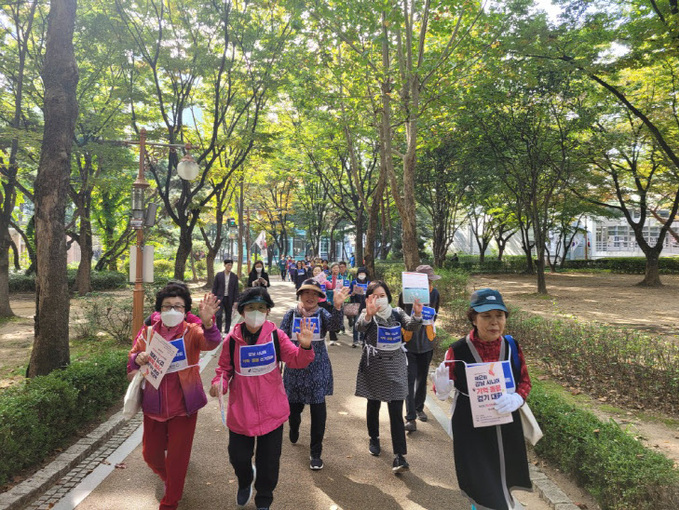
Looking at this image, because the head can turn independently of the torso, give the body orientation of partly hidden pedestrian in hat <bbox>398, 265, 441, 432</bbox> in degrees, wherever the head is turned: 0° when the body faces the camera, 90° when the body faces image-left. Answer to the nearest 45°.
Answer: approximately 0°

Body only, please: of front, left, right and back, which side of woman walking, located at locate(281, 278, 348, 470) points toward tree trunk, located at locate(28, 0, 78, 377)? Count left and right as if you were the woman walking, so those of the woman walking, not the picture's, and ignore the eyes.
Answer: right

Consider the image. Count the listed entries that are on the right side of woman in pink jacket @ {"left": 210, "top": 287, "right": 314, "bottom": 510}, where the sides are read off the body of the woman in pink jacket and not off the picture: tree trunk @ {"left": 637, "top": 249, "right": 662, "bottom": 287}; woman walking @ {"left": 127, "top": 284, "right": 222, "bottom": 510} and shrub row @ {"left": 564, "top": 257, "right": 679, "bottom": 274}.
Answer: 1

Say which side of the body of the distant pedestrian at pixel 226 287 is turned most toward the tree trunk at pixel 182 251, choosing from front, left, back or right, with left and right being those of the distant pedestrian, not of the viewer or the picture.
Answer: back

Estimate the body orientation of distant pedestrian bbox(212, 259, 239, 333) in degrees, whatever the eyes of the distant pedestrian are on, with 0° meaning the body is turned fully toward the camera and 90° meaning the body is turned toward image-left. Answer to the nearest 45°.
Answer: approximately 0°

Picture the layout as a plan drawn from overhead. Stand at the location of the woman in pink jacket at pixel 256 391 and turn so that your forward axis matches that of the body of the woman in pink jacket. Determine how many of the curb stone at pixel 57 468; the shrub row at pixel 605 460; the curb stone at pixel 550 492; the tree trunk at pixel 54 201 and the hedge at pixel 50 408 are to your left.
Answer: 2

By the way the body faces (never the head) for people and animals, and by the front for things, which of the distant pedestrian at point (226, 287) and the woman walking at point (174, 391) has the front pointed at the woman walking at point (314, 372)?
the distant pedestrian

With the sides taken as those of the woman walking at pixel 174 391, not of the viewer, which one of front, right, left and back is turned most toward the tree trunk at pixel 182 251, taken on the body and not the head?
back

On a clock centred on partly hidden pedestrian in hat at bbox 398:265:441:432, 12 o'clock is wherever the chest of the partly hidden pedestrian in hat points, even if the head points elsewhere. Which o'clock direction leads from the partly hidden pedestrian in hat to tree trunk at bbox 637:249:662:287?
The tree trunk is roughly at 7 o'clock from the partly hidden pedestrian in hat.

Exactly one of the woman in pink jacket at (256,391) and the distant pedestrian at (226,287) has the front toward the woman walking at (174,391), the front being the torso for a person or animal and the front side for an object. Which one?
the distant pedestrian

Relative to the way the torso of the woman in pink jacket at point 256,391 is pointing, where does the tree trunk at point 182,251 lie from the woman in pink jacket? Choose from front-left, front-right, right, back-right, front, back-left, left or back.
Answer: back

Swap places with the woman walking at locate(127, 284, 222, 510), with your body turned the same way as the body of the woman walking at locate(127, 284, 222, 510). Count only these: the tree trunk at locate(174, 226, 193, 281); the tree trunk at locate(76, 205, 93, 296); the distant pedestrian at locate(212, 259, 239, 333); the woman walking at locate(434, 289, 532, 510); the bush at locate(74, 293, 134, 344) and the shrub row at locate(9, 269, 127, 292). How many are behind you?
5

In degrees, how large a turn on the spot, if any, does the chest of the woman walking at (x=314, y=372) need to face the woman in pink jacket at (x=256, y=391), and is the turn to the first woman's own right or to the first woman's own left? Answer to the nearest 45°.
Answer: approximately 45° to the first woman's own right
